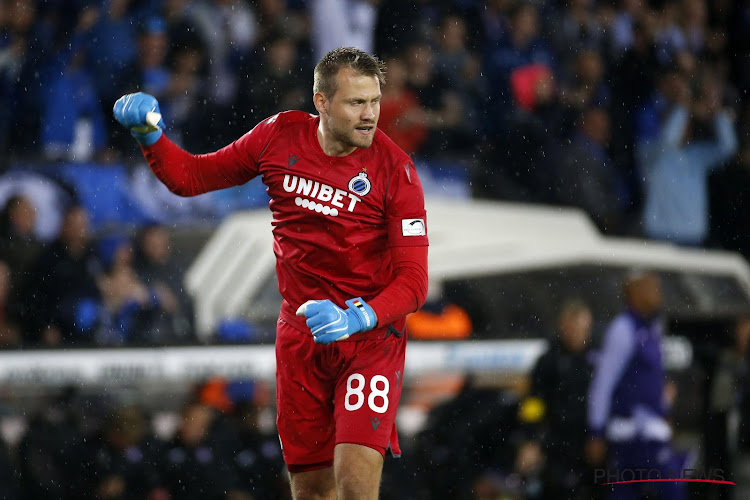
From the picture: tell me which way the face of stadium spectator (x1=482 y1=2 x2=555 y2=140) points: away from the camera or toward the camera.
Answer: toward the camera

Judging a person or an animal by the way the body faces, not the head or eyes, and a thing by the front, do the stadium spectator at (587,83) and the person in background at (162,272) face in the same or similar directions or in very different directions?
same or similar directions

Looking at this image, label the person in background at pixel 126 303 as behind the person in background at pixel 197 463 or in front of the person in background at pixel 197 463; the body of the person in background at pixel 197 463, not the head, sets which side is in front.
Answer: behind

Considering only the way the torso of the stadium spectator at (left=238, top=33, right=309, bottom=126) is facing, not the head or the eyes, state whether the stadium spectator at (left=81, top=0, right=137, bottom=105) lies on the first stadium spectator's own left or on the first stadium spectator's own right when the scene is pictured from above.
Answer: on the first stadium spectator's own right

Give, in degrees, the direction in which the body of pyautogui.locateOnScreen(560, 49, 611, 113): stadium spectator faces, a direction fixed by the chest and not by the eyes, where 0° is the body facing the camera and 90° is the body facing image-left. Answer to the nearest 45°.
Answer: approximately 0°

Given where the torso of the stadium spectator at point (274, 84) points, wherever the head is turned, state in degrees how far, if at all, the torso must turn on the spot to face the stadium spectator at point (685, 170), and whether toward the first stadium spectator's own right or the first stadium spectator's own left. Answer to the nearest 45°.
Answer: approximately 90° to the first stadium spectator's own left

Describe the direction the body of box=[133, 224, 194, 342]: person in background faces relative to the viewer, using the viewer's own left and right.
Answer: facing the viewer

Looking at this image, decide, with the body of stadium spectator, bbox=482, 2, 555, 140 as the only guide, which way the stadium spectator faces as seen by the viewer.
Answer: toward the camera

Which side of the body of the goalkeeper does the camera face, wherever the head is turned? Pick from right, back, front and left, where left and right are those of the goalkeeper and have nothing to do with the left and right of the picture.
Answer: front

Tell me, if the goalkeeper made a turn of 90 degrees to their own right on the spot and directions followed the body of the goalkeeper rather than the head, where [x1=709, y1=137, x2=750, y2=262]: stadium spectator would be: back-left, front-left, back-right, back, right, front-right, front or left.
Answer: back-right

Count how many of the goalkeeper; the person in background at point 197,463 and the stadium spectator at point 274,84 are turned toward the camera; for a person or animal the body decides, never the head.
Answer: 3

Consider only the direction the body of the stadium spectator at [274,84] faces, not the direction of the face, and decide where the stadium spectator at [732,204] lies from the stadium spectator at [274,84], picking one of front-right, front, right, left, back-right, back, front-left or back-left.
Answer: left

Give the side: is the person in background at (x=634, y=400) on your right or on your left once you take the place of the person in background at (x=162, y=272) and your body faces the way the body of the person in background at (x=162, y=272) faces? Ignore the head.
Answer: on your left

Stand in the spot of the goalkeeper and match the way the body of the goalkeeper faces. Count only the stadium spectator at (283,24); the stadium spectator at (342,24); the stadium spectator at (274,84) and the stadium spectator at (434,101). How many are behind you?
4

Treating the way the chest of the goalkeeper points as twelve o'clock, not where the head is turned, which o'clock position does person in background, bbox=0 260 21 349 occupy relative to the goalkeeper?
The person in background is roughly at 5 o'clock from the goalkeeper.

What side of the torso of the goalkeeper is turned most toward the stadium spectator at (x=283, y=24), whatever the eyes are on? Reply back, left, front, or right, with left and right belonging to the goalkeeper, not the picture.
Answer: back
